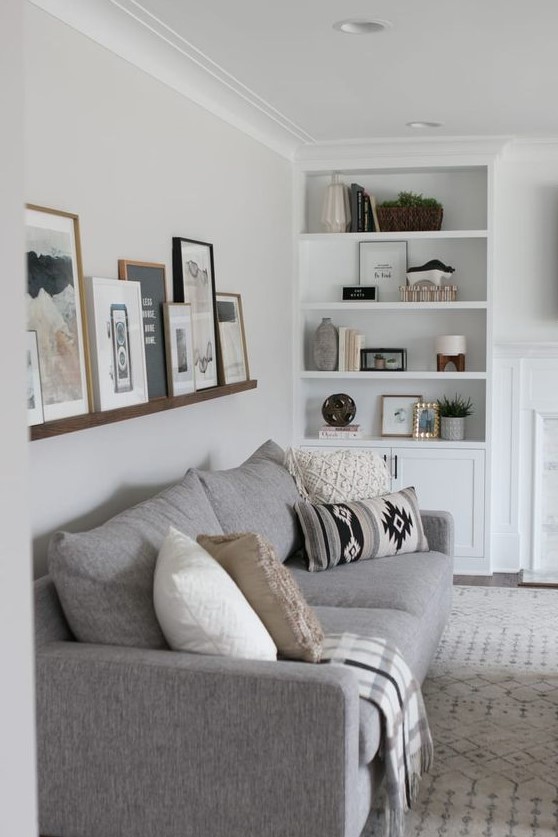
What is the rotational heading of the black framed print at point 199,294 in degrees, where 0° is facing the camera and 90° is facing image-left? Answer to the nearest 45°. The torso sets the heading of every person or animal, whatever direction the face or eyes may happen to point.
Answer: approximately 315°

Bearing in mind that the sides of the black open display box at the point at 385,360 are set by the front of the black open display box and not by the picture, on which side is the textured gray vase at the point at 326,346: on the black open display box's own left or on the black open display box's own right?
on the black open display box's own right

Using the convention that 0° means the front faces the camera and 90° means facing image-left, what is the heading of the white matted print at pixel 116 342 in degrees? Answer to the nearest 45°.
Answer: approximately 315°

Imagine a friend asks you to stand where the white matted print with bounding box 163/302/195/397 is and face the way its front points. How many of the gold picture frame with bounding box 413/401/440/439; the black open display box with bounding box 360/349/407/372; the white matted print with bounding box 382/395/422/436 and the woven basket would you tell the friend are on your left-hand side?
4

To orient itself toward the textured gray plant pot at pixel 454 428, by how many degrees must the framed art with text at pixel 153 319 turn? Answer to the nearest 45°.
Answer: approximately 90° to its left
